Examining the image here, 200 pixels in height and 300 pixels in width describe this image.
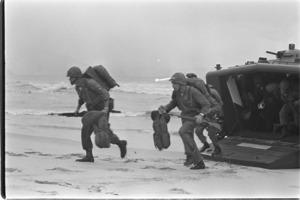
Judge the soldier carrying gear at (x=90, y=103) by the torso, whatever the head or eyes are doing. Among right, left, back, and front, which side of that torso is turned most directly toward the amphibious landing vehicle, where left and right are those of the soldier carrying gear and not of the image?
back

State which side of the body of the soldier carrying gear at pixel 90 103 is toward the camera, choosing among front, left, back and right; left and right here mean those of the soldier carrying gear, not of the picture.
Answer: left

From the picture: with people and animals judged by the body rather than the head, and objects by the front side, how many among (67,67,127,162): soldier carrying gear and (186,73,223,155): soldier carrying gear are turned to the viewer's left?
2

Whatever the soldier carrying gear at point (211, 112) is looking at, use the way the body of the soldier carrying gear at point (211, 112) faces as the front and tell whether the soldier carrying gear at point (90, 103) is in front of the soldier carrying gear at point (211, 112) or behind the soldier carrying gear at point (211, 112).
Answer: in front

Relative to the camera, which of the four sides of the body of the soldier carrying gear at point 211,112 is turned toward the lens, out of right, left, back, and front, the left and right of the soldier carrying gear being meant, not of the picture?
left

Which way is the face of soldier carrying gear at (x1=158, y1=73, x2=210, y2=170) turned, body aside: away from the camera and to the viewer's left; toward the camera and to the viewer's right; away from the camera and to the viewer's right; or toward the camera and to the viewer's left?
toward the camera and to the viewer's left
